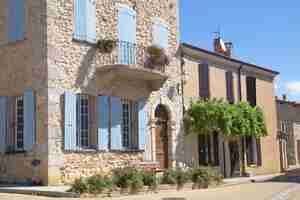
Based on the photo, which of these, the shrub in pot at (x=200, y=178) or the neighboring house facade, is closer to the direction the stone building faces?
the shrub in pot

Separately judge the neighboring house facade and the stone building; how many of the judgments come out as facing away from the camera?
0

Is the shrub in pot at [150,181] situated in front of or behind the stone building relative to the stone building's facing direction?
in front

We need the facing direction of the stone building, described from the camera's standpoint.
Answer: facing the viewer and to the right of the viewer

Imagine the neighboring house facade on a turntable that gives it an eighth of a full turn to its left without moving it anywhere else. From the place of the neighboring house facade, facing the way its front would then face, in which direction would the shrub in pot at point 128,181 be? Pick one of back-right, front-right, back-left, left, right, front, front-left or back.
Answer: right

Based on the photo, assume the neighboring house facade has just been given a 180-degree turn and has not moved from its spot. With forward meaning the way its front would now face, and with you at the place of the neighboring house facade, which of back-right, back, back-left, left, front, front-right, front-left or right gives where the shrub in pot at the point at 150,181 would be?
back-left
